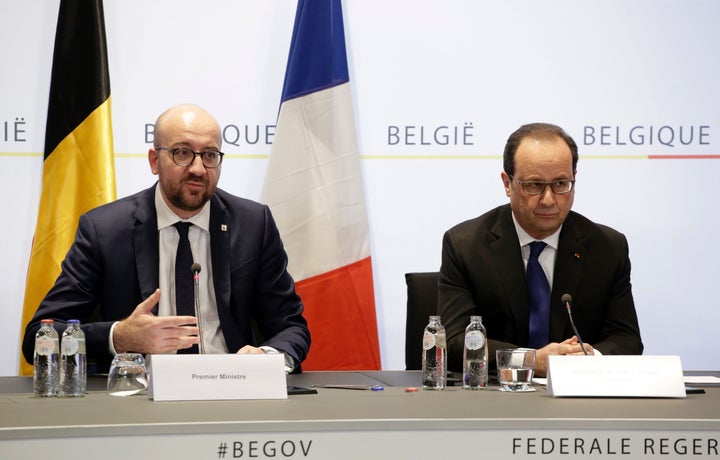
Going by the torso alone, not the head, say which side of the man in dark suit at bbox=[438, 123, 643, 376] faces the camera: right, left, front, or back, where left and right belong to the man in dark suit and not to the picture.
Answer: front

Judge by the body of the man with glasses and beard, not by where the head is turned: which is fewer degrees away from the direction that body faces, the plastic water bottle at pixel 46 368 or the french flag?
the plastic water bottle

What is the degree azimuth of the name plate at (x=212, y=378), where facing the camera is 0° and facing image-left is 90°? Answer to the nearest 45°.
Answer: approximately 0°

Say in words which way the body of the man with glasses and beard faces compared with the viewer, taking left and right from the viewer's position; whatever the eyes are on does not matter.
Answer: facing the viewer

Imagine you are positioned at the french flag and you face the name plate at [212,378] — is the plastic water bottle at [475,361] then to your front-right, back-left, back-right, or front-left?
front-left

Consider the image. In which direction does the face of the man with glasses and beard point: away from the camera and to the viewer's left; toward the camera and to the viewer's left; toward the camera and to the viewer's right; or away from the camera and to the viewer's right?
toward the camera and to the viewer's right

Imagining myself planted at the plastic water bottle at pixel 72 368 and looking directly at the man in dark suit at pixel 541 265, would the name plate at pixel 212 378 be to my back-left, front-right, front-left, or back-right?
front-right

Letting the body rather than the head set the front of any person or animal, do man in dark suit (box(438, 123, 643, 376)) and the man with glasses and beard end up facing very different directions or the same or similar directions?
same or similar directions

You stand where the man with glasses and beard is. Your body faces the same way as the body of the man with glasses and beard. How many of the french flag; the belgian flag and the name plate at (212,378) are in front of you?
1

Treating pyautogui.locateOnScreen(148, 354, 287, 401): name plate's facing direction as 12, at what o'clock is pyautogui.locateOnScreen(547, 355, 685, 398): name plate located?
pyautogui.locateOnScreen(547, 355, 685, 398): name plate is roughly at 9 o'clock from pyautogui.locateOnScreen(148, 354, 287, 401): name plate.

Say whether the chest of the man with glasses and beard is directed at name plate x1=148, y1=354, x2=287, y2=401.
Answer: yes

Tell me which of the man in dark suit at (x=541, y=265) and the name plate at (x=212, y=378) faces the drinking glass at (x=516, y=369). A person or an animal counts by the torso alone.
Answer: the man in dark suit
